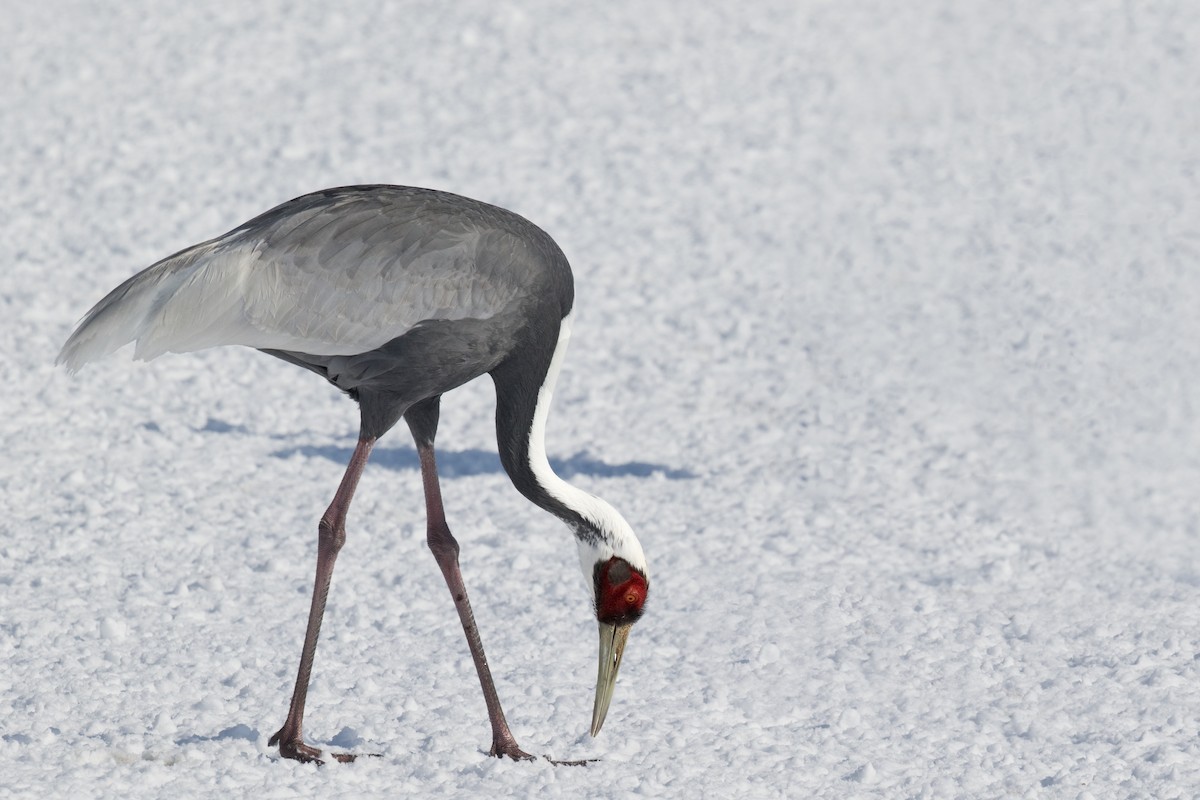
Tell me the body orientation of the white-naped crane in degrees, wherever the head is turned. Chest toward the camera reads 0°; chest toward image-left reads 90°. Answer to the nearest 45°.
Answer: approximately 270°
